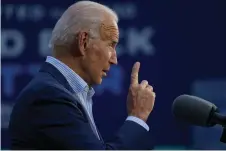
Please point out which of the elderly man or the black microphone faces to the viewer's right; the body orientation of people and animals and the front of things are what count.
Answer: the elderly man

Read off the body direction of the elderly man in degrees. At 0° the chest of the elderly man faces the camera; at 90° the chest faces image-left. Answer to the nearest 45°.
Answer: approximately 270°

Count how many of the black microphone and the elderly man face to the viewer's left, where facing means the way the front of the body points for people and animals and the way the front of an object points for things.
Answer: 1

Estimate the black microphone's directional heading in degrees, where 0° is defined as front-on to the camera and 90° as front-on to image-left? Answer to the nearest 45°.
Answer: approximately 90°

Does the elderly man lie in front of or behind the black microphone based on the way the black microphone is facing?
in front

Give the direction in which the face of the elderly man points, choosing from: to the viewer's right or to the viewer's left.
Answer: to the viewer's right

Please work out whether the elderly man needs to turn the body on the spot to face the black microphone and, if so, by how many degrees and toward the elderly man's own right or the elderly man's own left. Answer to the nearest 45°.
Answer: approximately 45° to the elderly man's own right

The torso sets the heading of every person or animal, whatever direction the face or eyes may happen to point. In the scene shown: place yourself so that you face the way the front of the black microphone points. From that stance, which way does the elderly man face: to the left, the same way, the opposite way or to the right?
the opposite way
